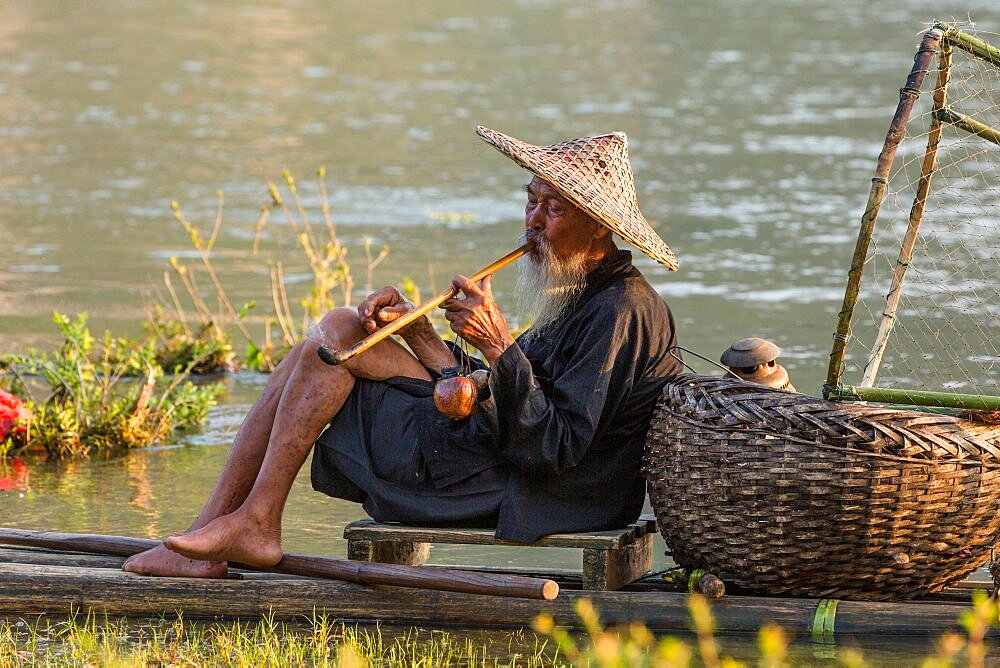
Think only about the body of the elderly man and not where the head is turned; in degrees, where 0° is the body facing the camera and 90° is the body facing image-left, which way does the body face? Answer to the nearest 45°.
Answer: approximately 90°
